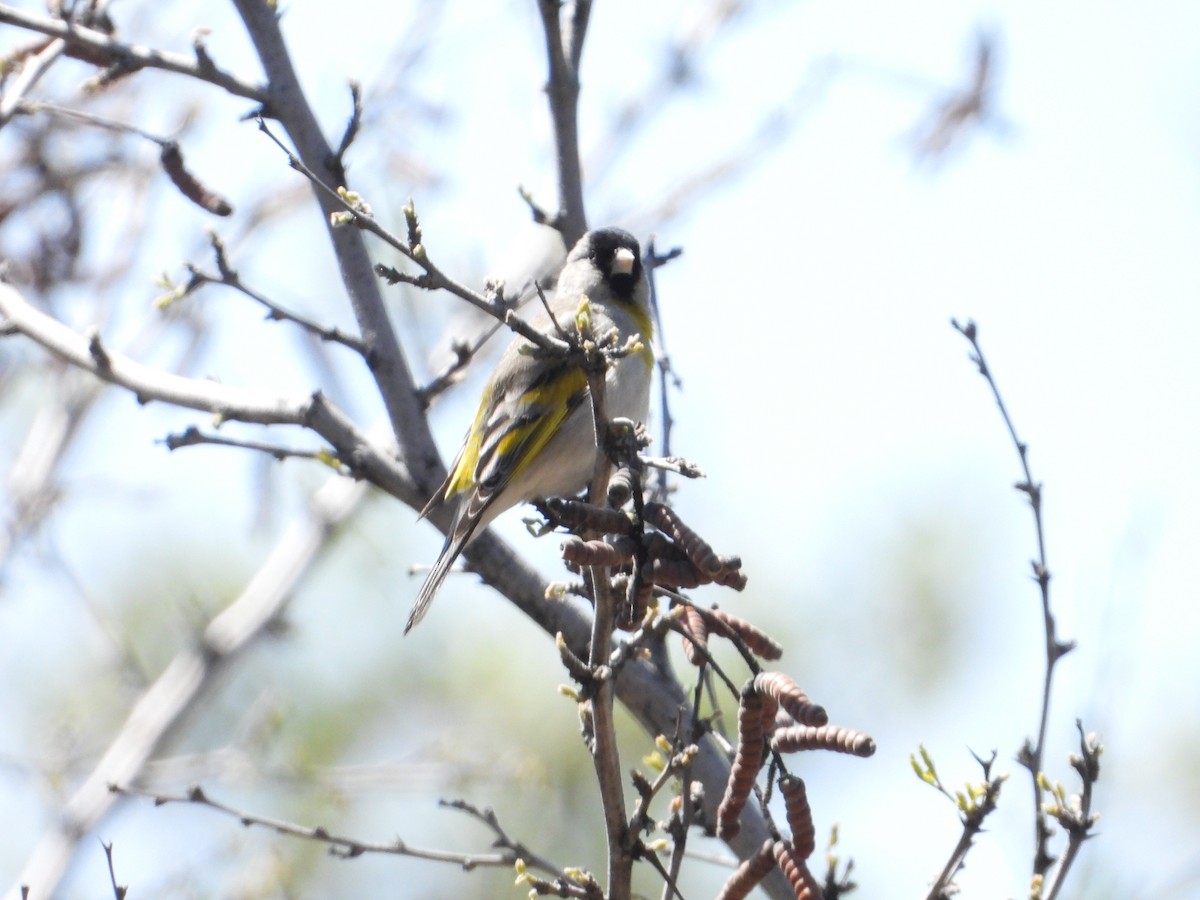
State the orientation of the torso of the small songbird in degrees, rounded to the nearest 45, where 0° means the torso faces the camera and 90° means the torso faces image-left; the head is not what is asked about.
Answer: approximately 270°
